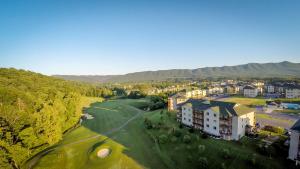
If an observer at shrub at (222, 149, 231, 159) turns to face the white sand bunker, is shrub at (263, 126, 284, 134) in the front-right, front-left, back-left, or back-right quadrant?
back-right

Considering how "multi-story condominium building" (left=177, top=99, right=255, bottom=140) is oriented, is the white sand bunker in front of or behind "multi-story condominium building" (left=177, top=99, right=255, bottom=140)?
in front

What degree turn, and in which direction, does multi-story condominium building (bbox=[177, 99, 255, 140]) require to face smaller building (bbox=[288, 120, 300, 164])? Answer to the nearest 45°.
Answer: approximately 90° to its left

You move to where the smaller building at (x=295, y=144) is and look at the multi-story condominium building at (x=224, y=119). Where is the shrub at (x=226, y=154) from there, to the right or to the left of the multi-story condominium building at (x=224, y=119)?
left

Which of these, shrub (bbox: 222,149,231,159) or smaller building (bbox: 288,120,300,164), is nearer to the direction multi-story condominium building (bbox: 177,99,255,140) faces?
the shrub

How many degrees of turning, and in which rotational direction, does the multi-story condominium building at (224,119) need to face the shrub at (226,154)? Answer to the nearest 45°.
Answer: approximately 45° to its left

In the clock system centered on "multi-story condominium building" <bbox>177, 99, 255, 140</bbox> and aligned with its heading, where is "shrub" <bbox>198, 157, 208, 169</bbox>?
The shrub is roughly at 11 o'clock from the multi-story condominium building.

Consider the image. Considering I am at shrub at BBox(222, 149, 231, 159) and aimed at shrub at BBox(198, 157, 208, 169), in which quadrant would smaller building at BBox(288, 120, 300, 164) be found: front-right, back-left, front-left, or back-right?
back-left

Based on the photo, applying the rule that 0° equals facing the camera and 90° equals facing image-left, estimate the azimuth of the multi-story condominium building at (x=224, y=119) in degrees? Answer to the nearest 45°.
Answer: approximately 45°

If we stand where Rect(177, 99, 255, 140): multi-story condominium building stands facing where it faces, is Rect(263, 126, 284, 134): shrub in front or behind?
behind

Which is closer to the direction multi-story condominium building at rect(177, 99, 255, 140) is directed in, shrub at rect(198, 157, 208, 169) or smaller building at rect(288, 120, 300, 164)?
the shrub

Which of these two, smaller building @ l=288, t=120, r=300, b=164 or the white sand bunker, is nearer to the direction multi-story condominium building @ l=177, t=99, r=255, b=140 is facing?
the white sand bunker

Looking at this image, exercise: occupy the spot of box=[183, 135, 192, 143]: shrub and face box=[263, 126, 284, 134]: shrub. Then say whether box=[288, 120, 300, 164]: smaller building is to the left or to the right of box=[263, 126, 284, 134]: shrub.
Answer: right

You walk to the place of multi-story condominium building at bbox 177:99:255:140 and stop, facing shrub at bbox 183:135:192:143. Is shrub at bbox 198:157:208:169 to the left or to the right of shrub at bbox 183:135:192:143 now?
left
